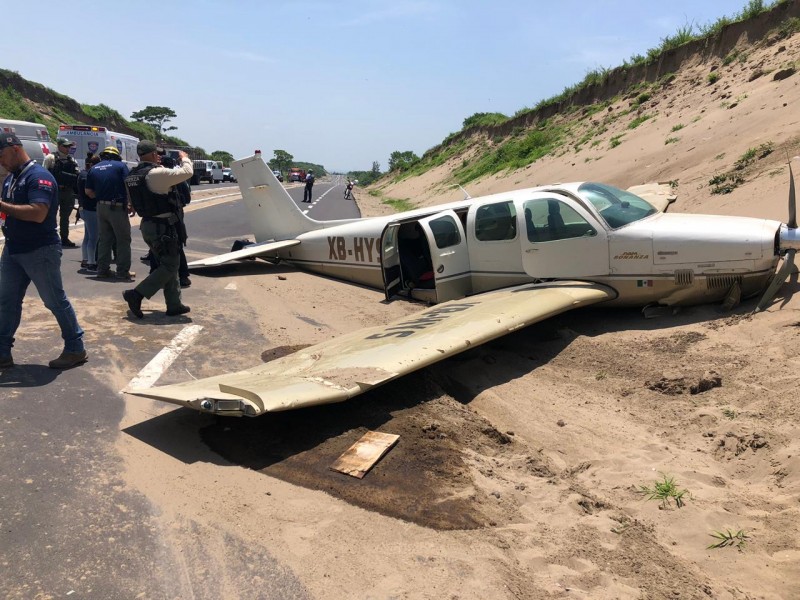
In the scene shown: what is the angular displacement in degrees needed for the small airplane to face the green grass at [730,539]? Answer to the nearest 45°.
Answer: approximately 45° to its right

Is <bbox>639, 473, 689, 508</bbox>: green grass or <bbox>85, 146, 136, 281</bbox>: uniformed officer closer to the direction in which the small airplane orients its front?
the green grass

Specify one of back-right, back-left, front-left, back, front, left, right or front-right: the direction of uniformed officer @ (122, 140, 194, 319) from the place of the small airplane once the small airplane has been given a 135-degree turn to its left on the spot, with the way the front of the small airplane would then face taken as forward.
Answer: left

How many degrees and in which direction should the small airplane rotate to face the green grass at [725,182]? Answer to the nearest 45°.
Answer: approximately 90° to its left

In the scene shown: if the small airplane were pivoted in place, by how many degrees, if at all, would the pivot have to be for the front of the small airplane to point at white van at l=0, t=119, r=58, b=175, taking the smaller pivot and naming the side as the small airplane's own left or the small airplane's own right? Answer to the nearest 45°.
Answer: approximately 180°

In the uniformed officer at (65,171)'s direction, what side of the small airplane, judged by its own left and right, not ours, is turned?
back

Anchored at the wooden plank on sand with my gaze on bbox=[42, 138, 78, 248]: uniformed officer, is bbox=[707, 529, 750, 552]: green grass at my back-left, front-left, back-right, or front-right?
back-right

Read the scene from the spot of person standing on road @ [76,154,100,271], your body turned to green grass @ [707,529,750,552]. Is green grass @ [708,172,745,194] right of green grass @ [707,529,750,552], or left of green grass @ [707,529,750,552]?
left

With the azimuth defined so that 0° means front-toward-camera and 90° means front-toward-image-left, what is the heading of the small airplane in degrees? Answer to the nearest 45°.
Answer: approximately 315°
